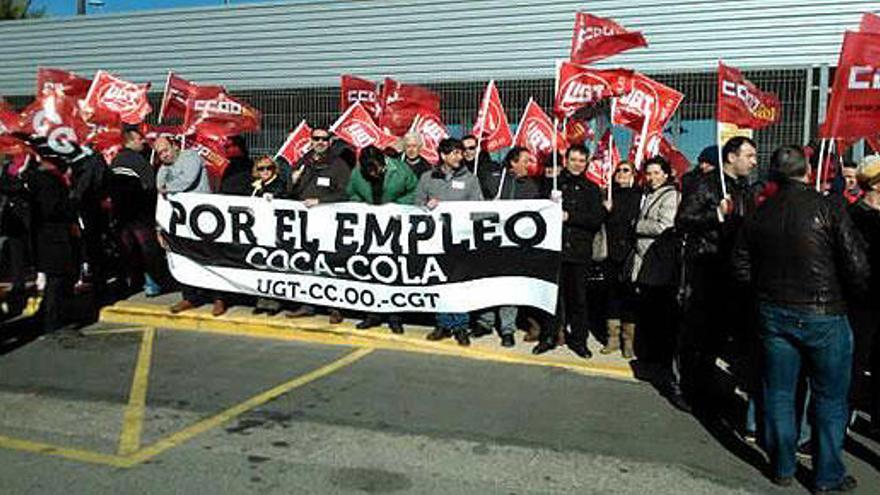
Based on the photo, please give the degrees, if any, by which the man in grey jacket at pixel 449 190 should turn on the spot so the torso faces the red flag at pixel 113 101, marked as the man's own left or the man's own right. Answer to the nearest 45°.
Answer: approximately 135° to the man's own right

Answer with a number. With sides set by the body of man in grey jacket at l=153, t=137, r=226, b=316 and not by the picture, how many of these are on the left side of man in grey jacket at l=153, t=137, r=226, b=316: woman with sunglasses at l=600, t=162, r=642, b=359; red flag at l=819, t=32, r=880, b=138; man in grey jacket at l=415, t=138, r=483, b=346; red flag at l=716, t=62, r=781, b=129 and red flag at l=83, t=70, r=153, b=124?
4

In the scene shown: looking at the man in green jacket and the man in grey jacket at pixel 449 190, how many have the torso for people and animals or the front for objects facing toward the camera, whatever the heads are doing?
2

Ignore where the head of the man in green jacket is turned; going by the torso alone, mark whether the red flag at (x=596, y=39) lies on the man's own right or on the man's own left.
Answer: on the man's own left

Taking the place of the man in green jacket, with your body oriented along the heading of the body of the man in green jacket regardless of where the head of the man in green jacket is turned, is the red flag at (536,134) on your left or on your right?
on your left

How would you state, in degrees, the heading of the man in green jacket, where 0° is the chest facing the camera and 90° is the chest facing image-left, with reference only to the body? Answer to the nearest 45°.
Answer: approximately 0°

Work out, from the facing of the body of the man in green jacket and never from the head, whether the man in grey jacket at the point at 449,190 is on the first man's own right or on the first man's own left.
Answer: on the first man's own left

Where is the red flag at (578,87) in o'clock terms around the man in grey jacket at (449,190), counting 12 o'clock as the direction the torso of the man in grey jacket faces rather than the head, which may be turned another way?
The red flag is roughly at 9 o'clock from the man in grey jacket.

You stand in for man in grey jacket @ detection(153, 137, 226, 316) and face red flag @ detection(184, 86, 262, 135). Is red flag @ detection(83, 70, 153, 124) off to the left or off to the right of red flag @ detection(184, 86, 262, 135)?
left
